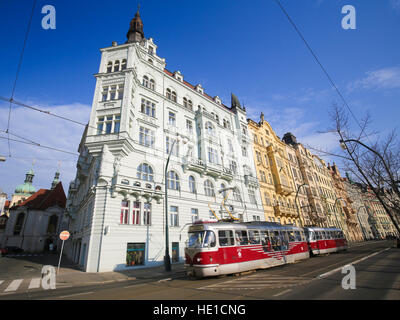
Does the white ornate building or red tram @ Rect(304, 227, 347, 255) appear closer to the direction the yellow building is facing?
the red tram

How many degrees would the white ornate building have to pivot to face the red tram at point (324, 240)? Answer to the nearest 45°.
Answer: approximately 45° to its left

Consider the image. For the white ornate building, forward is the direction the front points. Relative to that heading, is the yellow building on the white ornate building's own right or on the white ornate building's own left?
on the white ornate building's own left

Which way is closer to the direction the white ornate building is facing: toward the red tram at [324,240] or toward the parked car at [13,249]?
the red tram

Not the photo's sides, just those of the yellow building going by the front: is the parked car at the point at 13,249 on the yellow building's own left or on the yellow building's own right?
on the yellow building's own right

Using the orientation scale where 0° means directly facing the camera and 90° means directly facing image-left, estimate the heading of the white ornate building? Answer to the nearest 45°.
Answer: approximately 315°

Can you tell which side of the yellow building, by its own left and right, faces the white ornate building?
right
